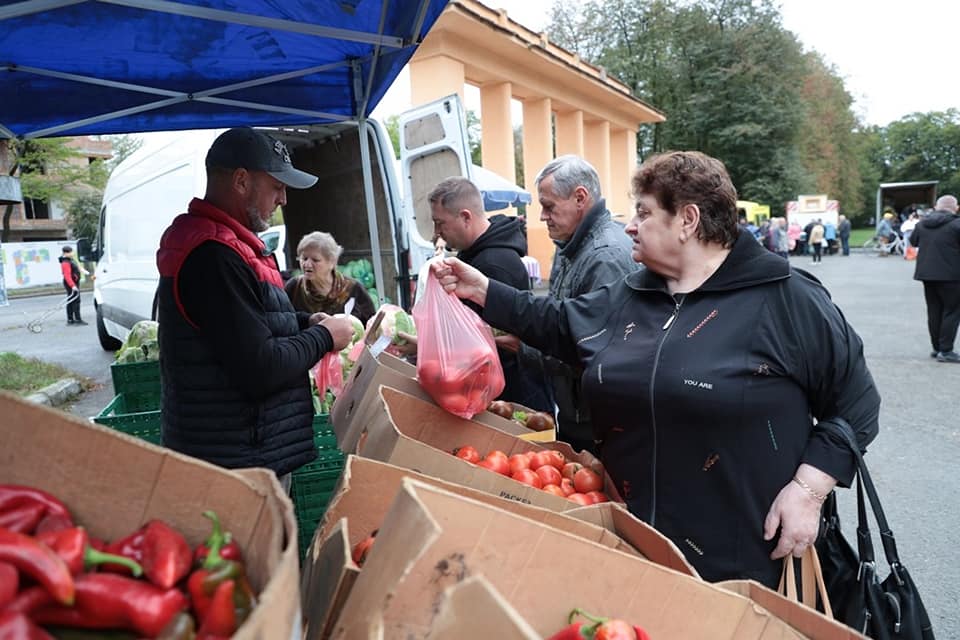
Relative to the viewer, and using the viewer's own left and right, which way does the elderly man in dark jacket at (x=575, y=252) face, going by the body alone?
facing to the left of the viewer

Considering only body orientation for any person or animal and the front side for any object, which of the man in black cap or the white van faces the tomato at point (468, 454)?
the man in black cap

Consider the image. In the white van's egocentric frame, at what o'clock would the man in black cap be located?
The man in black cap is roughly at 8 o'clock from the white van.

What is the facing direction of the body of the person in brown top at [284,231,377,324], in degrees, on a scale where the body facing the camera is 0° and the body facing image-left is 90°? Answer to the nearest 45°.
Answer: approximately 45°

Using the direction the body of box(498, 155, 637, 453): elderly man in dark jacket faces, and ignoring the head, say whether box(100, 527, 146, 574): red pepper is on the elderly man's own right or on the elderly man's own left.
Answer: on the elderly man's own left

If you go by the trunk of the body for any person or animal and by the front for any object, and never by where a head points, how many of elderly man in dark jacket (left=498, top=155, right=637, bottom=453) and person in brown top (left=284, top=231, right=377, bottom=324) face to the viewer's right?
0

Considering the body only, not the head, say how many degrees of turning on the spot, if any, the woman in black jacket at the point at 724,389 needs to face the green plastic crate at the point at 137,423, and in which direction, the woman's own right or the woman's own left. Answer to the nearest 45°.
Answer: approximately 45° to the woman's own right

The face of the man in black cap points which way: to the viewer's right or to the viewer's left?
to the viewer's right

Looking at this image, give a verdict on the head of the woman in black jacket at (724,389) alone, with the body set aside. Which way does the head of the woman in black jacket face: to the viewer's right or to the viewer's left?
to the viewer's left

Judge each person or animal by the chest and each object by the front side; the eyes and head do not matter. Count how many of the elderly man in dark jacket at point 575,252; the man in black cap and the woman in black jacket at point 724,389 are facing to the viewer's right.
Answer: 1

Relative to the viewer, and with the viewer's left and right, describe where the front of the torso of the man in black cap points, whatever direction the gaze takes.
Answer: facing to the right of the viewer

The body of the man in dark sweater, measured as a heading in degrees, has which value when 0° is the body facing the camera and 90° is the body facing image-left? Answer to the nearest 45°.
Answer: approximately 90°

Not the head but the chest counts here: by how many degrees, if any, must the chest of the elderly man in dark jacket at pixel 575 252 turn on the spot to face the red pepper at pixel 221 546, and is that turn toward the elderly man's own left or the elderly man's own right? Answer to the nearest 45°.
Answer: approximately 90° to the elderly man's own left
